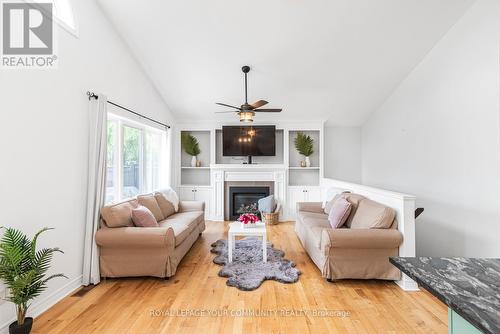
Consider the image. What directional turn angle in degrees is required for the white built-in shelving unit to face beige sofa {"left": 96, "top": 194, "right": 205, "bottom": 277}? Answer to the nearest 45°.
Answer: approximately 45° to its right

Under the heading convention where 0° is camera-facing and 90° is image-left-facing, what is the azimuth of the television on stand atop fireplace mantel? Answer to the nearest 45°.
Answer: approximately 0°

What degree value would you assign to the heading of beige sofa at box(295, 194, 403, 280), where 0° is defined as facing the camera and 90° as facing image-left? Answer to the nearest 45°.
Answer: approximately 90°

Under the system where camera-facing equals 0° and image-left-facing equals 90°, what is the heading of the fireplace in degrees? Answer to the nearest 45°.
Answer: approximately 0°

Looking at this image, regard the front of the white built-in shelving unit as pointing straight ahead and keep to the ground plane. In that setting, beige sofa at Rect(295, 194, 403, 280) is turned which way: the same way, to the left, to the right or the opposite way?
to the right
